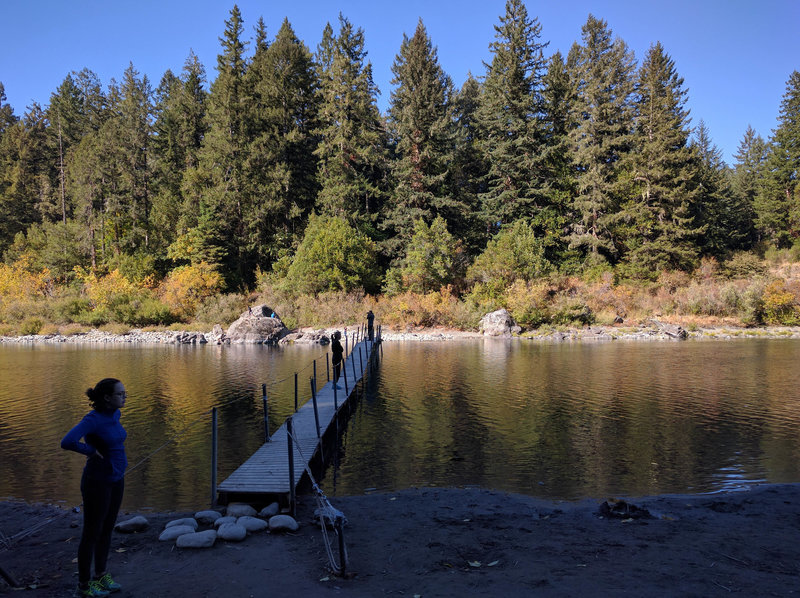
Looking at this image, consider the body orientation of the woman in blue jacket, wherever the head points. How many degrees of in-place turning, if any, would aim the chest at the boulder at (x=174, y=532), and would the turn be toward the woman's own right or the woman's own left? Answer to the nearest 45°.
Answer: approximately 45° to the woman's own left

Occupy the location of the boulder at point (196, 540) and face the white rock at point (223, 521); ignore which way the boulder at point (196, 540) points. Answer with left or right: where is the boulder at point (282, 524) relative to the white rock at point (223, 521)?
right

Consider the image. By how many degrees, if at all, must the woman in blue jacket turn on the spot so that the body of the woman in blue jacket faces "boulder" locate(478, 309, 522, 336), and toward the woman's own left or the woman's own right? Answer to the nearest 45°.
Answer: approximately 45° to the woman's own left

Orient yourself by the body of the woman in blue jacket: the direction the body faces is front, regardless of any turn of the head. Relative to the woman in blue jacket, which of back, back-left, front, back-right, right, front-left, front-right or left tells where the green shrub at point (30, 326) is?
left

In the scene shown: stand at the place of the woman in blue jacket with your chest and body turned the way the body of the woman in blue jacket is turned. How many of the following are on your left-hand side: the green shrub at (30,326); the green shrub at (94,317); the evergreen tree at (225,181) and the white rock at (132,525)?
4

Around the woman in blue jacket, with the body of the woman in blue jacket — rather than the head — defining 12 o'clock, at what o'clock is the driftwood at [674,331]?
The driftwood is roughly at 11 o'clock from the woman in blue jacket.

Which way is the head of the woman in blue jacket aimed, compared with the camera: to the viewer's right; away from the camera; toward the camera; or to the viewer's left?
to the viewer's right

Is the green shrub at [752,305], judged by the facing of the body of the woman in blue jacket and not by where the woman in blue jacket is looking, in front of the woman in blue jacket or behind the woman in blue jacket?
in front

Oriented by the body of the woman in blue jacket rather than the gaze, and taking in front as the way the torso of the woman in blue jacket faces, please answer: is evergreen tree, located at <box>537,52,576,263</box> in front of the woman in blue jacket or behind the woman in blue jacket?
in front

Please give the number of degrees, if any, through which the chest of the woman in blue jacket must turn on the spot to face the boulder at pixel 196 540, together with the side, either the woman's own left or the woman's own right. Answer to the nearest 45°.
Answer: approximately 45° to the woman's own left

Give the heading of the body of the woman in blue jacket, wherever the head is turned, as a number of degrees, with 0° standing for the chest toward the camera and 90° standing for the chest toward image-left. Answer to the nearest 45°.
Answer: approximately 270°

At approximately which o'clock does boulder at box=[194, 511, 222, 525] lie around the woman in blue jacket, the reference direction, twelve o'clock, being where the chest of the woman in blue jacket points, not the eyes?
The boulder is roughly at 10 o'clock from the woman in blue jacket.

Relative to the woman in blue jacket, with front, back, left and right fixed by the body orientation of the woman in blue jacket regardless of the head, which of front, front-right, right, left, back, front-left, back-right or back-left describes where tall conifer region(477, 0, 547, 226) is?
front-left
